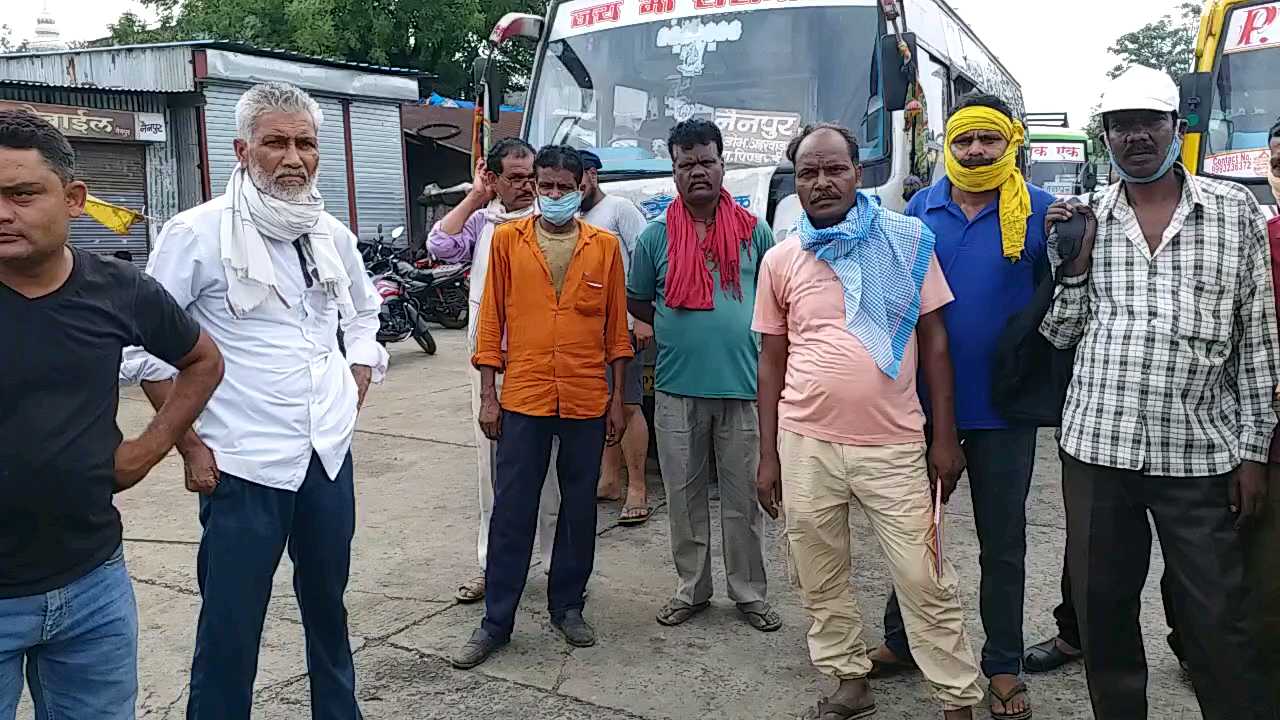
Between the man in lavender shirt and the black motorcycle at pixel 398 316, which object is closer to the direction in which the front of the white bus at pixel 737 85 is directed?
the man in lavender shirt

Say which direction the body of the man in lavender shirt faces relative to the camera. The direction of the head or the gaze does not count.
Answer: toward the camera

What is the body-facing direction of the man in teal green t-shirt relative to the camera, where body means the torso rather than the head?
toward the camera

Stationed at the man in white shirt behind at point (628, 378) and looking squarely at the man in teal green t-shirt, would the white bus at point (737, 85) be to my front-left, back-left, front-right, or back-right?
back-left

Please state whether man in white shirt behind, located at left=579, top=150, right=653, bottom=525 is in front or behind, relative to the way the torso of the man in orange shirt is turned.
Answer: behind

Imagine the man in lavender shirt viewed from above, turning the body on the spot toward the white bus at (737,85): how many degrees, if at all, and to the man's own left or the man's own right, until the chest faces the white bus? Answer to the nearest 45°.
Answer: approximately 135° to the man's own left

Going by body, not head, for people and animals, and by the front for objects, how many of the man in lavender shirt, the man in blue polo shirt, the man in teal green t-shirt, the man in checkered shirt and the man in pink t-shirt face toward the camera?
5

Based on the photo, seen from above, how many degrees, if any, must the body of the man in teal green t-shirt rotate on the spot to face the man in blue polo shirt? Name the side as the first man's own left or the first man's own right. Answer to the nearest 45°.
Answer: approximately 45° to the first man's own left

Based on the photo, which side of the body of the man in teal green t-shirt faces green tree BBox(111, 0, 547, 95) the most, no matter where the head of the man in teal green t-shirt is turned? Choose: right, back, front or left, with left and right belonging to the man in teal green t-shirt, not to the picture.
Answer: back

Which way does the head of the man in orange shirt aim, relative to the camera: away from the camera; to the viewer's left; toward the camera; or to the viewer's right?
toward the camera

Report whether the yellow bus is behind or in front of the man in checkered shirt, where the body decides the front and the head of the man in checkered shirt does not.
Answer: behind

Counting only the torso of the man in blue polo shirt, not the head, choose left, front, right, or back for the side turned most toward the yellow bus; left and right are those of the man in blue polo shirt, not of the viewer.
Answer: back

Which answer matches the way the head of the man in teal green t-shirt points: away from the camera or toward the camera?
toward the camera

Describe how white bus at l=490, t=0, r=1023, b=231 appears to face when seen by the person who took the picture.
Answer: facing the viewer and to the left of the viewer

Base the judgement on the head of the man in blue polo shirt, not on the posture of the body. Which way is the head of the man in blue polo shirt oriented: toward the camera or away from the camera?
toward the camera

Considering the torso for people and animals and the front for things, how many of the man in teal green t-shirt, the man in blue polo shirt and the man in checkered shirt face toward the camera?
3

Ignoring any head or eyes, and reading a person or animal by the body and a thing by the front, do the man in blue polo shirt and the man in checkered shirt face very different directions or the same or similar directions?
same or similar directions

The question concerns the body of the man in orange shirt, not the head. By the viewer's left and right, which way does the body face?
facing the viewer

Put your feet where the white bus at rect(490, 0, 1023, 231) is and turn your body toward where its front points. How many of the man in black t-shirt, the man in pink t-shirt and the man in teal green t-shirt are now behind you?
0
